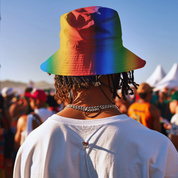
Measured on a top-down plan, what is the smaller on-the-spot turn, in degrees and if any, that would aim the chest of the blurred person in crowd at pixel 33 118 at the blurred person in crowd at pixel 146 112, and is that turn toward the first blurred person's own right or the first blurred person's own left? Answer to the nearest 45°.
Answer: approximately 135° to the first blurred person's own right

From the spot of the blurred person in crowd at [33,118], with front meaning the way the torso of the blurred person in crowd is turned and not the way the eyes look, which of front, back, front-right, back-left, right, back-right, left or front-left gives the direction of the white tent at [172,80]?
right

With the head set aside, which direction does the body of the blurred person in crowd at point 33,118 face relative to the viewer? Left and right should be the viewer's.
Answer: facing away from the viewer and to the left of the viewer

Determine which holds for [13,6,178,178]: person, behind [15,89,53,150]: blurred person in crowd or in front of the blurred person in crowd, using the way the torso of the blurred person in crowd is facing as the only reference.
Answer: behind

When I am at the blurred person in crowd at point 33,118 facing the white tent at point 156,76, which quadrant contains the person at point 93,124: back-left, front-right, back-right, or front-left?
back-right

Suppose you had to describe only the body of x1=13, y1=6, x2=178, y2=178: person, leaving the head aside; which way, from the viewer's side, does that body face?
away from the camera

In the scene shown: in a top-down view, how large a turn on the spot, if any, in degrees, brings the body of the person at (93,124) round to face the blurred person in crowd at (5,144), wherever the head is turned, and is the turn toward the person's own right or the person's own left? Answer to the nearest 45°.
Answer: approximately 45° to the person's own left

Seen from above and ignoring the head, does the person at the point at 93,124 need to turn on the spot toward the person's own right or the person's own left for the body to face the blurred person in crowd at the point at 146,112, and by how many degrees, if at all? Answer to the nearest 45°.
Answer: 0° — they already face them
